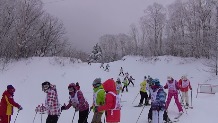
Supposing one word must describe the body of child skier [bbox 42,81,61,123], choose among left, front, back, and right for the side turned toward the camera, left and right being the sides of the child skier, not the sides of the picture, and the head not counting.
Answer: left

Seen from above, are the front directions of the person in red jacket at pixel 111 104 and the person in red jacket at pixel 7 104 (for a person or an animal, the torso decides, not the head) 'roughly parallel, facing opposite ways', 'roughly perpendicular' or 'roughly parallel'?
roughly parallel, facing opposite ways

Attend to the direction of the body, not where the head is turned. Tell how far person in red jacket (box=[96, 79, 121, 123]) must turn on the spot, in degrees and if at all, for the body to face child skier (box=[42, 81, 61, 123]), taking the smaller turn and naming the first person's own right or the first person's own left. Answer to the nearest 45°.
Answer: approximately 45° to the first person's own right

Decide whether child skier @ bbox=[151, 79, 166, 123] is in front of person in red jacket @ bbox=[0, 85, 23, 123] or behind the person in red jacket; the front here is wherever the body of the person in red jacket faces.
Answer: in front

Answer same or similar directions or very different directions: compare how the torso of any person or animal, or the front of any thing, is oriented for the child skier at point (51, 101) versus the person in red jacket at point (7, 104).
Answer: very different directions

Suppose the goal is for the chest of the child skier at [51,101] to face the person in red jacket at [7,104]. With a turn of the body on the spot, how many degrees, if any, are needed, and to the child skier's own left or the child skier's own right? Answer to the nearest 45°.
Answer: approximately 45° to the child skier's own right

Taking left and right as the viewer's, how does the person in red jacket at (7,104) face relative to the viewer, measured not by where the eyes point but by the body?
facing to the right of the viewer

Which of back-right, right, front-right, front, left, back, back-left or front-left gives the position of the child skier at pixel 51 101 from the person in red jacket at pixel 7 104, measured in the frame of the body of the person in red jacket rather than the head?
front-right

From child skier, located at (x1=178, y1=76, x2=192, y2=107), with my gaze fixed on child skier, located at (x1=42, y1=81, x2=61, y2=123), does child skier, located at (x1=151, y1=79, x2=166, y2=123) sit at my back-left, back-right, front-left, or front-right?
front-left

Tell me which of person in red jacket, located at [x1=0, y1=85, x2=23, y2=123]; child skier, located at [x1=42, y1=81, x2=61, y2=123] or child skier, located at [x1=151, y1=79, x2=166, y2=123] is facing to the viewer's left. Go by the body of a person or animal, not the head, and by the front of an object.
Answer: child skier, located at [x1=42, y1=81, x2=61, y2=123]
